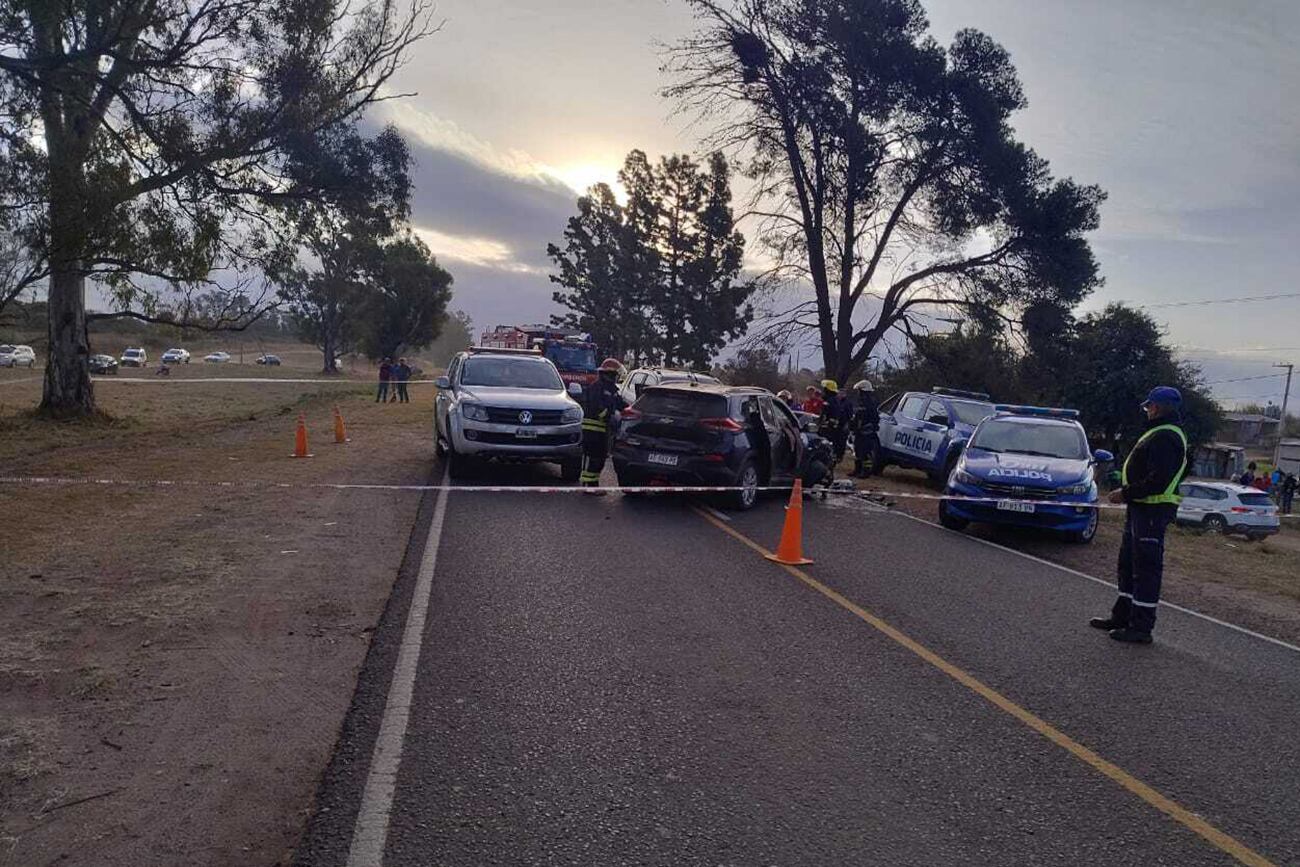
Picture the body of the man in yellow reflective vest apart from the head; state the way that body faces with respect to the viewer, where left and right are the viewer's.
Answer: facing to the left of the viewer

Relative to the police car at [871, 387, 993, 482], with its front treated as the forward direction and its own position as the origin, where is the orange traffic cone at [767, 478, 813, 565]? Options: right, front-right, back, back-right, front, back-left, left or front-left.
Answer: front-right

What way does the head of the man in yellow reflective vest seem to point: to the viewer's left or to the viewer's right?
to the viewer's left

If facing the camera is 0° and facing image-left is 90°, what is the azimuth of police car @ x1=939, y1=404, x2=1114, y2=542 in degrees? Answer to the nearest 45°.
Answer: approximately 0°

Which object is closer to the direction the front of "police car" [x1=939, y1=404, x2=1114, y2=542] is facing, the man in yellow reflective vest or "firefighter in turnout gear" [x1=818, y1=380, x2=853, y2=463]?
the man in yellow reflective vest

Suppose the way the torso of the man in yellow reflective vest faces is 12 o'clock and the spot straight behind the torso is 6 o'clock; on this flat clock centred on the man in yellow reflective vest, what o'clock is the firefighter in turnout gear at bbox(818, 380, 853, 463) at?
The firefighter in turnout gear is roughly at 2 o'clock from the man in yellow reflective vest.

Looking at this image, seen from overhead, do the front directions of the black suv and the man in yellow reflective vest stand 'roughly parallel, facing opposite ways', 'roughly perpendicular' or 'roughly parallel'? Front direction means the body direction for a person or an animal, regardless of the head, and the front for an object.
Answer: roughly perpendicular

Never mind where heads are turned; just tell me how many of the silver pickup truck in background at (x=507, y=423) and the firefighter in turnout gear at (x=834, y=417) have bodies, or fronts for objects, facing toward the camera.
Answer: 1

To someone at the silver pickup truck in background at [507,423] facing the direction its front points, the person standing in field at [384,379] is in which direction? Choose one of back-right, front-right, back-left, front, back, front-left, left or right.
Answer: back

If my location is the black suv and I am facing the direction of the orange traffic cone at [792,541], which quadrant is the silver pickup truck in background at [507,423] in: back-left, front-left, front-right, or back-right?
back-right

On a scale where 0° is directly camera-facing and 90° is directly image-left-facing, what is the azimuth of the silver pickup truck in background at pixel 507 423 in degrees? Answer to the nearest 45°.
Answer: approximately 0°

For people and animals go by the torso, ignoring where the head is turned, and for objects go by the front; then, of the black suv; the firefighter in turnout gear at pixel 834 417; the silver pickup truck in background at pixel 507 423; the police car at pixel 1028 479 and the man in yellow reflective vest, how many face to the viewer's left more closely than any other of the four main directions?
2

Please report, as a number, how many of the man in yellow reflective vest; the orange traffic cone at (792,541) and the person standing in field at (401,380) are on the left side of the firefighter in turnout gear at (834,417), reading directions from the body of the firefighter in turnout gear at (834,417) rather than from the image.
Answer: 2

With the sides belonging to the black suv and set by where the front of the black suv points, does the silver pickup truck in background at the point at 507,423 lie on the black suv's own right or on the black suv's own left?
on the black suv's own left

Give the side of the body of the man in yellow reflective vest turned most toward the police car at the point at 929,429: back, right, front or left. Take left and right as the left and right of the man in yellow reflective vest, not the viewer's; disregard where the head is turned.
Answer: right
